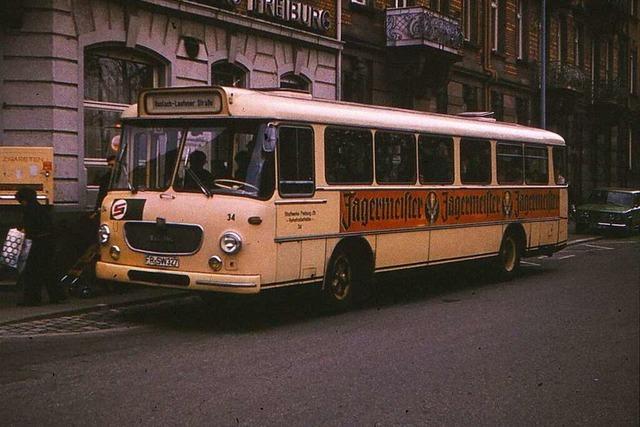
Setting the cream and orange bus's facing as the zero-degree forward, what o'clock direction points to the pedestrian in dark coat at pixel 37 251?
The pedestrian in dark coat is roughly at 2 o'clock from the cream and orange bus.

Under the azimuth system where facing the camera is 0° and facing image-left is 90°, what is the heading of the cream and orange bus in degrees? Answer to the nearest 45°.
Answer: approximately 45°

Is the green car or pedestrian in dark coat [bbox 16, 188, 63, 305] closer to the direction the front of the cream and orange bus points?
the pedestrian in dark coat

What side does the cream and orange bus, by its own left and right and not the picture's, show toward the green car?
back
